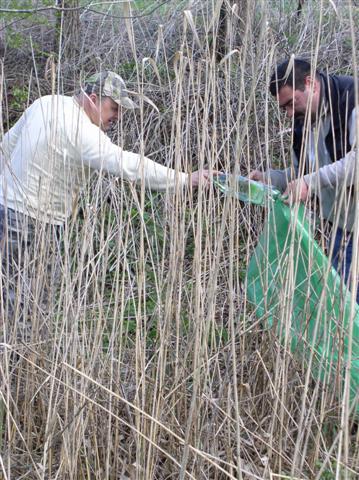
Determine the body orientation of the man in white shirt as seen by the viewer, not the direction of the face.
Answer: to the viewer's right

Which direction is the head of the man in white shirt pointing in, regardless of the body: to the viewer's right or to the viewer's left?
to the viewer's right
